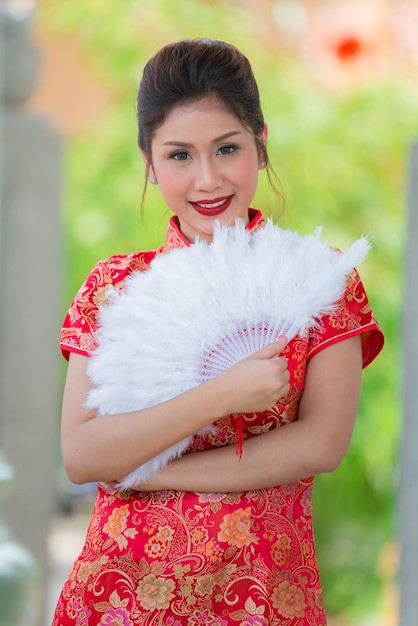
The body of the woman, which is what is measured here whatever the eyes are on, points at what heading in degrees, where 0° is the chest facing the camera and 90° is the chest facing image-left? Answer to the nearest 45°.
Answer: approximately 0°

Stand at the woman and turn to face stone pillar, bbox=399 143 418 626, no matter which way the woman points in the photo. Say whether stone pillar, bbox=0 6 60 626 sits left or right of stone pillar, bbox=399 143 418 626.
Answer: left

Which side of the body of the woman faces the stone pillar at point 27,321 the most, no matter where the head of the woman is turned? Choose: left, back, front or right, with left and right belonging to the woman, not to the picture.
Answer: back

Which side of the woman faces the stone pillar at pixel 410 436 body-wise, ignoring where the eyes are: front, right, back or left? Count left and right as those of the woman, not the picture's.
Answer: back
